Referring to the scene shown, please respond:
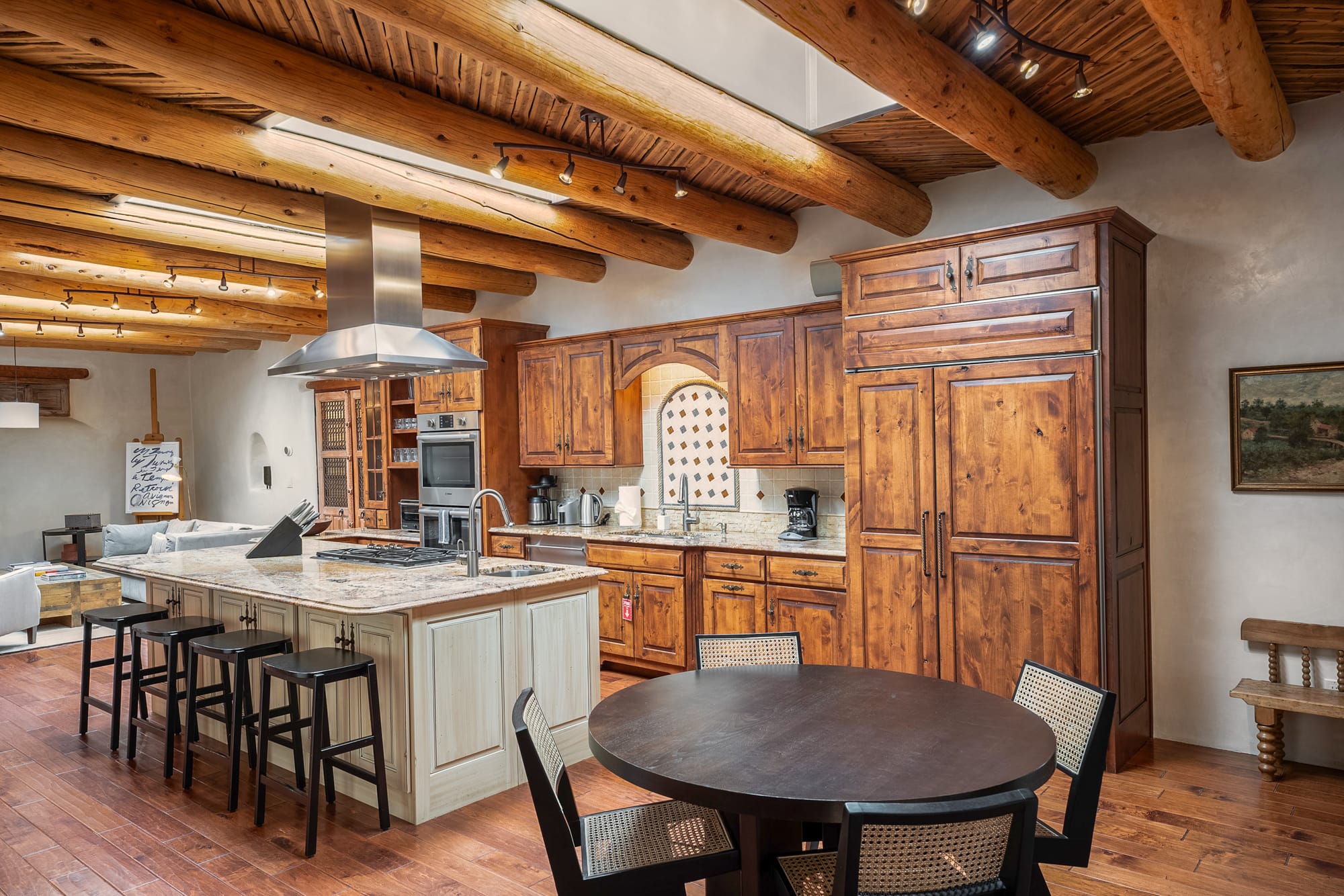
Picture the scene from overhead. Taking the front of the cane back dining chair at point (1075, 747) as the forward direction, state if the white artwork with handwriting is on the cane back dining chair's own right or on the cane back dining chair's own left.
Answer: on the cane back dining chair's own right

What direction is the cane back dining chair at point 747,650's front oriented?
toward the camera

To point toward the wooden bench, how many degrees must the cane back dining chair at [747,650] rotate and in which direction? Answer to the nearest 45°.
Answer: approximately 90° to its left

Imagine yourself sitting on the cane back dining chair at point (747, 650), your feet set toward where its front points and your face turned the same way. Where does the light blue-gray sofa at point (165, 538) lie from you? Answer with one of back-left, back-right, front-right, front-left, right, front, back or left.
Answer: back-right

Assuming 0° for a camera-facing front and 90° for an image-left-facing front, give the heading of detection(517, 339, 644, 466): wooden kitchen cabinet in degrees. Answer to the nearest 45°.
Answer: approximately 45°

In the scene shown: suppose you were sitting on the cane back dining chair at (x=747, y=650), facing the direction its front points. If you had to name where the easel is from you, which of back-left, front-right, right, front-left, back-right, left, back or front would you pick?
back-right

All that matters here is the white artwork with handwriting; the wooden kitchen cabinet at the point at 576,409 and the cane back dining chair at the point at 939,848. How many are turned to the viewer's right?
0

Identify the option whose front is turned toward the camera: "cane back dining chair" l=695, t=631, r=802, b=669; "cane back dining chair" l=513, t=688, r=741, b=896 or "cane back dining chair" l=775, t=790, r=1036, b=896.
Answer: "cane back dining chair" l=695, t=631, r=802, b=669

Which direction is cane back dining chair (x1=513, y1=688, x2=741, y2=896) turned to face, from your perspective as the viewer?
facing to the right of the viewer

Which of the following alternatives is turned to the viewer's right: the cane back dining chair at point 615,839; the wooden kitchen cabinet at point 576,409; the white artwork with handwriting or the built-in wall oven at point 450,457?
the cane back dining chair

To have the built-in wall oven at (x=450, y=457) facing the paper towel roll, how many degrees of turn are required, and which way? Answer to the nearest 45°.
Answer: approximately 90° to its left

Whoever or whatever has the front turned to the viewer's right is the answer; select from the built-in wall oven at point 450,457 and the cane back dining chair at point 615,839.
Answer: the cane back dining chair

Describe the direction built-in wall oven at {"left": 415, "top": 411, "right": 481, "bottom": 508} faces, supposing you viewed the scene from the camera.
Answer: facing the viewer and to the left of the viewer

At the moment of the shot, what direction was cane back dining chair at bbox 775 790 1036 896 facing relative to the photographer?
facing away from the viewer and to the left of the viewer

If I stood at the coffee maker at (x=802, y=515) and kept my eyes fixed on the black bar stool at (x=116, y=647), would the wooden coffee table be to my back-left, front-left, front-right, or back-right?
front-right

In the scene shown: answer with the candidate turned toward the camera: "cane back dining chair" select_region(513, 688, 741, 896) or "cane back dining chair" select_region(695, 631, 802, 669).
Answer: "cane back dining chair" select_region(695, 631, 802, 669)

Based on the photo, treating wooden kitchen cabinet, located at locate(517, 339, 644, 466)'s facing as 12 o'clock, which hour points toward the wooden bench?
The wooden bench is roughly at 9 o'clock from the wooden kitchen cabinet.

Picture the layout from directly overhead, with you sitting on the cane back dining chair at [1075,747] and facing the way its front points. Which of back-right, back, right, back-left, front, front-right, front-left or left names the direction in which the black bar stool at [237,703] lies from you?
front-right

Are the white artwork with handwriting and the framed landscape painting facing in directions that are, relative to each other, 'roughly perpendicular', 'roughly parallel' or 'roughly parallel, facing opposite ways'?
roughly perpendicular
